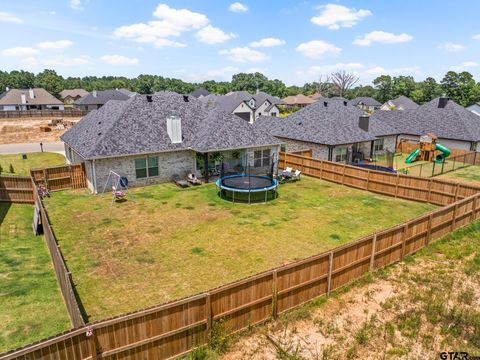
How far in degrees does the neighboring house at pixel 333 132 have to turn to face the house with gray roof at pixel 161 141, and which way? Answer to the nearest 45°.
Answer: approximately 90° to its left

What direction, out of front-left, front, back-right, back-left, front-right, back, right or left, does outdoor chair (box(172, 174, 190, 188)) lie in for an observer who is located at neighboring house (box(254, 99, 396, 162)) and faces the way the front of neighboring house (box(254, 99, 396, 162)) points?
left

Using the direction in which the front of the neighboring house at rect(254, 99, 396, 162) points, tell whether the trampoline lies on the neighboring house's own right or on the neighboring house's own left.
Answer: on the neighboring house's own left

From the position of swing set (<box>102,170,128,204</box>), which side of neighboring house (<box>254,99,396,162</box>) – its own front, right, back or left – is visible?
left

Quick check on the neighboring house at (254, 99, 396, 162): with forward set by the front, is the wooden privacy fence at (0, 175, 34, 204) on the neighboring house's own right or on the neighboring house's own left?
on the neighboring house's own left

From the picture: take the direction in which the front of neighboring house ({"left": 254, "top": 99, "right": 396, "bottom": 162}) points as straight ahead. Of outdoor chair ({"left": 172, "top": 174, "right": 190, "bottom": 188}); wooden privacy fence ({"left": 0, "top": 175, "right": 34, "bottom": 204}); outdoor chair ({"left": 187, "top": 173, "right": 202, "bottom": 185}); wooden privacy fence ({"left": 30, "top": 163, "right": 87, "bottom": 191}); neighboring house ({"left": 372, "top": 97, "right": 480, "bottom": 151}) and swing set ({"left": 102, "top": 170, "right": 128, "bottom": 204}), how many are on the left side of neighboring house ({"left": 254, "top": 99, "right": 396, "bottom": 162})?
5

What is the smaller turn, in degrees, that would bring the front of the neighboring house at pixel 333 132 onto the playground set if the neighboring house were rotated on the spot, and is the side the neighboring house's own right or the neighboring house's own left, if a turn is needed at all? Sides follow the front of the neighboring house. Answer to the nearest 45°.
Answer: approximately 135° to the neighboring house's own right

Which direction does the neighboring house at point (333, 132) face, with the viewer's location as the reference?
facing away from the viewer and to the left of the viewer

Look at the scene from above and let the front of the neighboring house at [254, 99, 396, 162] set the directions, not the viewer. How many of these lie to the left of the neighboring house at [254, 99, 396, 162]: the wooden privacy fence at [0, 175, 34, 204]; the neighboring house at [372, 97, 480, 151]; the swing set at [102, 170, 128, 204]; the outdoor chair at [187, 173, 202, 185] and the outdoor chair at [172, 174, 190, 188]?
4

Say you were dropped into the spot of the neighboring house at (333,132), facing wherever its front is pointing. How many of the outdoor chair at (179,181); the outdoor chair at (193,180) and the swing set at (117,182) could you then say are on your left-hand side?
3

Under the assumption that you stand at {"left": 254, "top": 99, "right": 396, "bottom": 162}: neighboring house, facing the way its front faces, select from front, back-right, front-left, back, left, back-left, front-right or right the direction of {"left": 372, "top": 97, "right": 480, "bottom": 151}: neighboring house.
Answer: right

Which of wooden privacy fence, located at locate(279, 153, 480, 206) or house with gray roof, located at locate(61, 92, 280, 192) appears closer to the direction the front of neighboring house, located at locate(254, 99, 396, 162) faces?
the house with gray roof

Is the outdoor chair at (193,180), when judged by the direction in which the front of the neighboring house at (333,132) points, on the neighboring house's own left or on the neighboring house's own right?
on the neighboring house's own left
